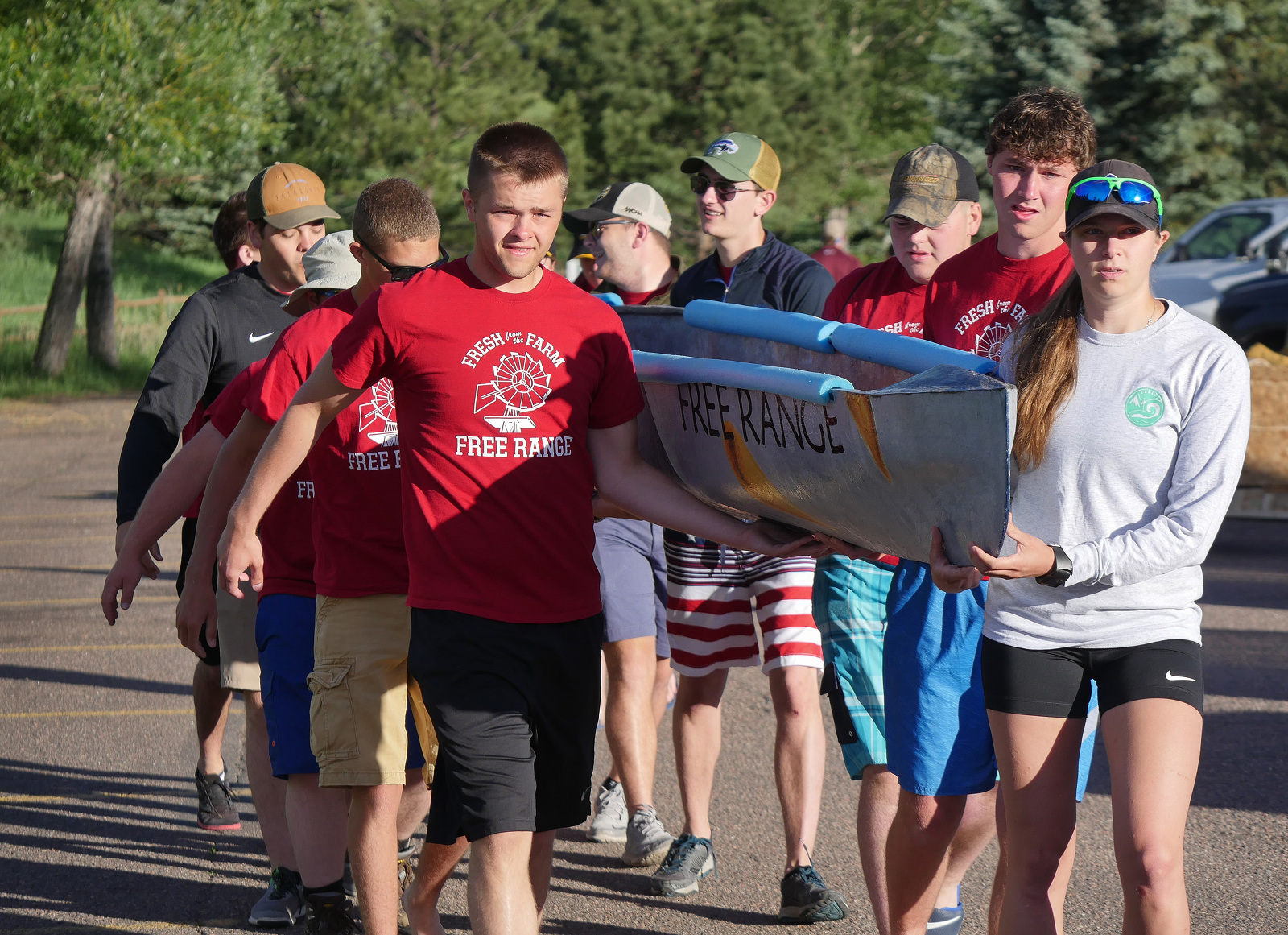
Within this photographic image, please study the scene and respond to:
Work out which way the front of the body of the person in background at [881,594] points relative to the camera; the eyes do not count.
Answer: toward the camera

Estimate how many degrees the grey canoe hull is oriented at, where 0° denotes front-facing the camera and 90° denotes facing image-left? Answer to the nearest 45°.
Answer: approximately 315°

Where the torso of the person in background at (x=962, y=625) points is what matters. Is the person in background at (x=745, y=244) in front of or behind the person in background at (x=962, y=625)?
behind

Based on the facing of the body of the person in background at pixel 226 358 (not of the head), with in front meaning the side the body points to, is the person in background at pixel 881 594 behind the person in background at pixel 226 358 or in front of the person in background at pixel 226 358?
in front

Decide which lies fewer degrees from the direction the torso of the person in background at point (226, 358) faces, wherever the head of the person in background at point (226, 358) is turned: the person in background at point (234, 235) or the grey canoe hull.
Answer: the grey canoe hull

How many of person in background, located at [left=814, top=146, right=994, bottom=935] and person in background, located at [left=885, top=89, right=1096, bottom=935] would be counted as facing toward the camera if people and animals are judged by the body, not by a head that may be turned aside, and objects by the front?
2

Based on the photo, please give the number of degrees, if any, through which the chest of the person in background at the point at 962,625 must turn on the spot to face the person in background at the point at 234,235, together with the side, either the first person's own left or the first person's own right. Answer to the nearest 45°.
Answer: approximately 135° to the first person's own right

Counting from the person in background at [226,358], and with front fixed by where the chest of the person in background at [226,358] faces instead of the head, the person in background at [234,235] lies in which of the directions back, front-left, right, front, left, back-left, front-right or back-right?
back-left

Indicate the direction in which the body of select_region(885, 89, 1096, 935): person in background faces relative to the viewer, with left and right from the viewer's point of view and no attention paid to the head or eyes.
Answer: facing the viewer

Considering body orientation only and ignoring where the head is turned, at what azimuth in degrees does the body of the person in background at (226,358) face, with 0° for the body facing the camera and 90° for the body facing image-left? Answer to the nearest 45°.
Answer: approximately 315°
